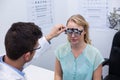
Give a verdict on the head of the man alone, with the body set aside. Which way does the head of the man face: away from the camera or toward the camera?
away from the camera

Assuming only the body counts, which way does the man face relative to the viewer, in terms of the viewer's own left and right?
facing away from the viewer and to the right of the viewer

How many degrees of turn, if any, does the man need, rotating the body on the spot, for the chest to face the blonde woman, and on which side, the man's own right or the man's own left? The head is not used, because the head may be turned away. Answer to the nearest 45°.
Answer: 0° — they already face them
